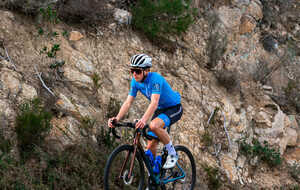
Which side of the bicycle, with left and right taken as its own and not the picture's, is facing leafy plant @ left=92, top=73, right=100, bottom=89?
right

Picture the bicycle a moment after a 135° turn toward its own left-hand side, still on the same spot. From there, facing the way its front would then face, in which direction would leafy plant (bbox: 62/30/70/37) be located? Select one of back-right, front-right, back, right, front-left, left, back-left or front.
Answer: back-left

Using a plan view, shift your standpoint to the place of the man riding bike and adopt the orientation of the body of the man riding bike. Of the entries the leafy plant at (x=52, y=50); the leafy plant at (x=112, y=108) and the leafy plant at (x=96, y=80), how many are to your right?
3

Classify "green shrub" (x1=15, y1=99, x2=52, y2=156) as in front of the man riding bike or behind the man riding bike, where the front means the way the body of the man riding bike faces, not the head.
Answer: in front

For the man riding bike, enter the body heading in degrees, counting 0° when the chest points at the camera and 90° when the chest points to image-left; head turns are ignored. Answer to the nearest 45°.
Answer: approximately 45°

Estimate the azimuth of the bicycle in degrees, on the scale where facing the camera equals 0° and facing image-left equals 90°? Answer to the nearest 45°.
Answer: approximately 45°

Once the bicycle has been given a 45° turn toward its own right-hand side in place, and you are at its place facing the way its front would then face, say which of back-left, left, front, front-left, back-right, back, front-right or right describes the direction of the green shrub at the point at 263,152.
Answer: back-right

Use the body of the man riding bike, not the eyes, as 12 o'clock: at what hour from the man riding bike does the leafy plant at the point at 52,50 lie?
The leafy plant is roughly at 3 o'clock from the man riding bike.

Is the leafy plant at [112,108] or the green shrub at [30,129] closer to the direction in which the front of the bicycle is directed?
the green shrub

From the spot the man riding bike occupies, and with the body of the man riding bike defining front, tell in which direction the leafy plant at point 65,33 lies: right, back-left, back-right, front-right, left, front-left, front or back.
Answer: right

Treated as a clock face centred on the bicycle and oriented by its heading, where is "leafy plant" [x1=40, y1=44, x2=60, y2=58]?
The leafy plant is roughly at 3 o'clock from the bicycle.

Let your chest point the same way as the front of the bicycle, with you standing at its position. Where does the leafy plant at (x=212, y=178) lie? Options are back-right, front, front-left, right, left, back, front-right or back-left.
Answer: back
